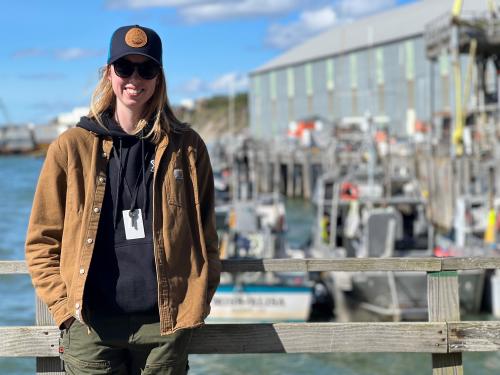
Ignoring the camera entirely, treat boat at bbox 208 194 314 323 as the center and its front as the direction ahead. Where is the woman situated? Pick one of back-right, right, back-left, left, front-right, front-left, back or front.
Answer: back

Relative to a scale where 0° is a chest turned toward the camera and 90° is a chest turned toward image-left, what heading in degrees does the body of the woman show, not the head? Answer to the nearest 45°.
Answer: approximately 0°

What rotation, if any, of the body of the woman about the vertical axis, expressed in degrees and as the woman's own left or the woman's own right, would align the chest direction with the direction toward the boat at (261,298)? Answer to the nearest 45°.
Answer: approximately 180°

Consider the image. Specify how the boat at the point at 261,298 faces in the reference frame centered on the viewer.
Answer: facing away from the viewer

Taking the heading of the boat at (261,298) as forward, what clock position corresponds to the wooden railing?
The wooden railing is roughly at 6 o'clock from the boat.

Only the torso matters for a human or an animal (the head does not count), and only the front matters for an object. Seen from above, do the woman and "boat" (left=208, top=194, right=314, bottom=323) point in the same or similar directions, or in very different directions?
very different directions

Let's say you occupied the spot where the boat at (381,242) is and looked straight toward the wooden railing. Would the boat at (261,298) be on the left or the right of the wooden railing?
right

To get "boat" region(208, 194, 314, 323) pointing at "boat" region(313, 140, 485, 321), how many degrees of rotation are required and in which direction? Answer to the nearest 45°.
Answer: approximately 45° to its right

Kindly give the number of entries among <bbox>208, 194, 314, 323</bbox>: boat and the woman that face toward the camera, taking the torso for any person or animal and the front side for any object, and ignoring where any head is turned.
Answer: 1

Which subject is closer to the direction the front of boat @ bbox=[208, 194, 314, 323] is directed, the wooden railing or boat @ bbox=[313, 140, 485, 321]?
the boat
